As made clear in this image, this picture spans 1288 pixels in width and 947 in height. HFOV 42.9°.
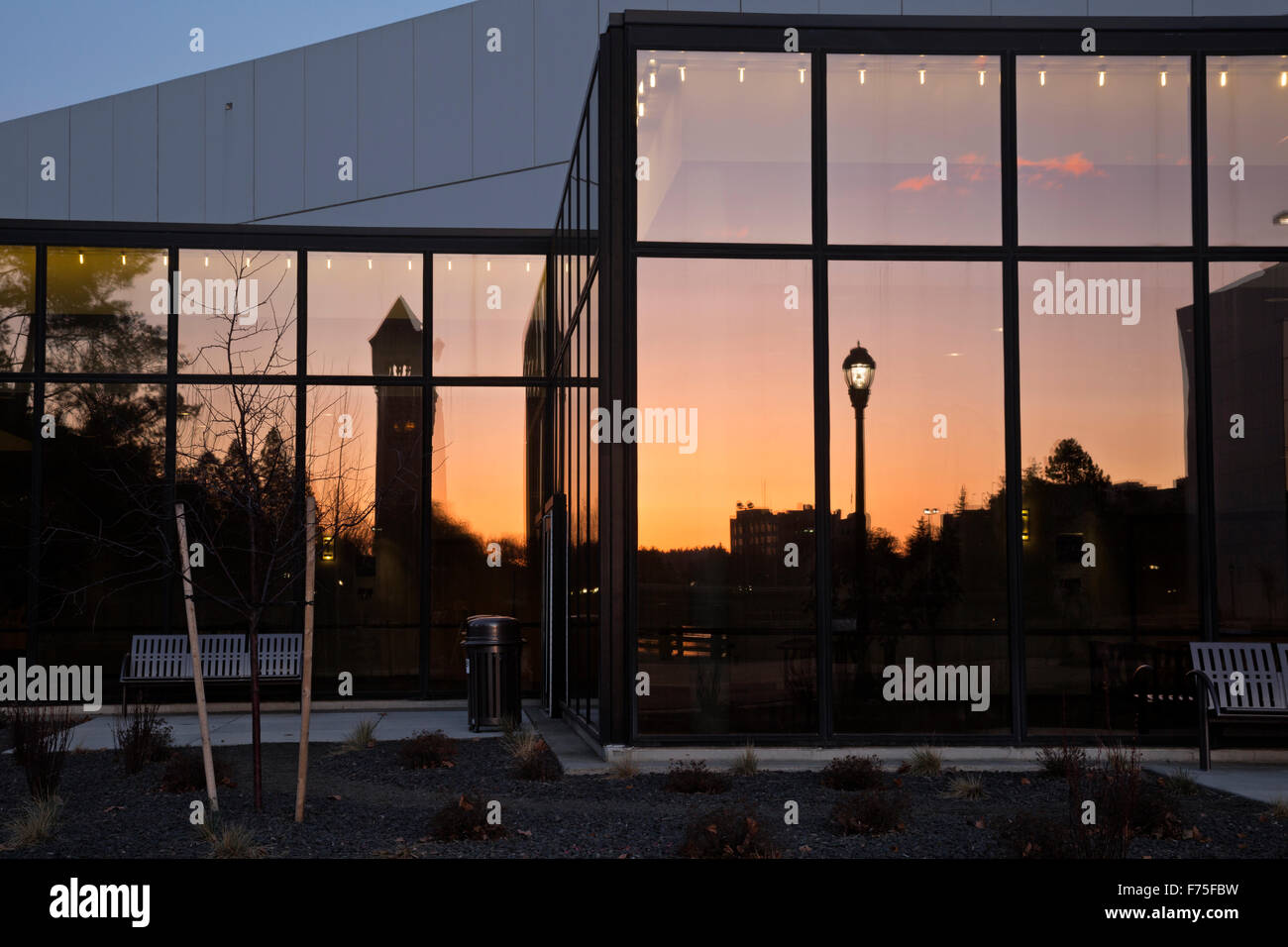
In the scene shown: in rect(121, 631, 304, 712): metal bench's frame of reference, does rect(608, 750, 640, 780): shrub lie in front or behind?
in front

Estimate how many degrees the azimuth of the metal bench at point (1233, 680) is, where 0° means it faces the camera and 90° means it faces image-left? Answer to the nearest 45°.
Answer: approximately 0°

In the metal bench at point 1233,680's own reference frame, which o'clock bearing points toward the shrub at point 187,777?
The shrub is roughly at 2 o'clock from the metal bench.

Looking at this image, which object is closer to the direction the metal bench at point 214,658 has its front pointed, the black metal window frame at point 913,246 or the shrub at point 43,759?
the shrub

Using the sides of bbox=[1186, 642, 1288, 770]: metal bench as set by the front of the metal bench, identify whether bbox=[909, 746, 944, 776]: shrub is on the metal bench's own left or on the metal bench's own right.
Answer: on the metal bench's own right

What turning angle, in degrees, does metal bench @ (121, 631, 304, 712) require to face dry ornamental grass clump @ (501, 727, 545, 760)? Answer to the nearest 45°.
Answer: approximately 45° to its left

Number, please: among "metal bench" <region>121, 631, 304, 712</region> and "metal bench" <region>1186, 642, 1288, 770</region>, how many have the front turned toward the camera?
2

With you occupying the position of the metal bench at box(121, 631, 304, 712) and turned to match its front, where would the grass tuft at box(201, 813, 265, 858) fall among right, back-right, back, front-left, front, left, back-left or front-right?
front

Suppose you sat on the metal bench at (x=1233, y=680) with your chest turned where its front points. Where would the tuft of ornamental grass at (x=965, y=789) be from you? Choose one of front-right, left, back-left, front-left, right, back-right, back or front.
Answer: front-right

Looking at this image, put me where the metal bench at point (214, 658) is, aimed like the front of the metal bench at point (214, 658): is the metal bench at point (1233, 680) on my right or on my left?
on my left

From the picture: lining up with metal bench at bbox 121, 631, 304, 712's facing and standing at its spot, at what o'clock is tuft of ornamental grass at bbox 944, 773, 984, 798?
The tuft of ornamental grass is roughly at 11 o'clock from the metal bench.

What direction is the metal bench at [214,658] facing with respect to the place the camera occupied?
facing the viewer
